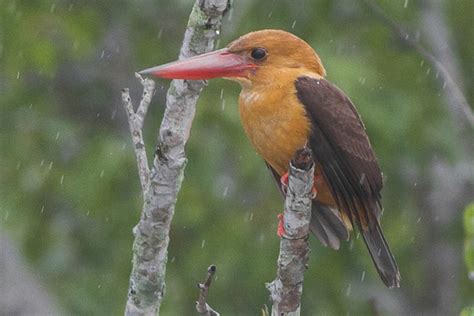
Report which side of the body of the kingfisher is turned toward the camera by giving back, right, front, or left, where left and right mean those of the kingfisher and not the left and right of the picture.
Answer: left
